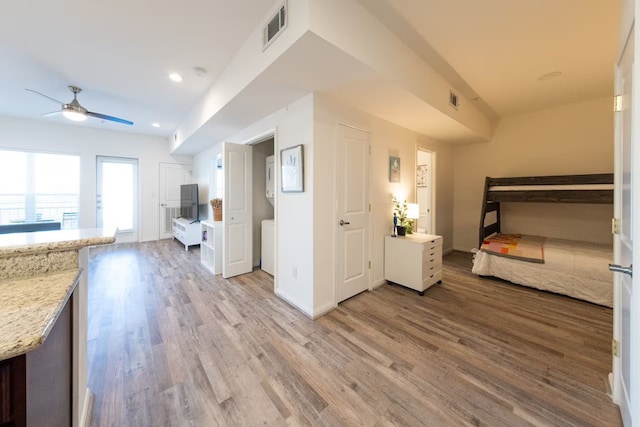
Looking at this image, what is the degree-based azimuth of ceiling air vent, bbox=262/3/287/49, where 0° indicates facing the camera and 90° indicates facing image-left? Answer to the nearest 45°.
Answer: approximately 45°

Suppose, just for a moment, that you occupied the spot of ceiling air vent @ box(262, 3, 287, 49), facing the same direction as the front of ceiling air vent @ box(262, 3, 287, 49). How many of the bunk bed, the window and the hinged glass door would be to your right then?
2

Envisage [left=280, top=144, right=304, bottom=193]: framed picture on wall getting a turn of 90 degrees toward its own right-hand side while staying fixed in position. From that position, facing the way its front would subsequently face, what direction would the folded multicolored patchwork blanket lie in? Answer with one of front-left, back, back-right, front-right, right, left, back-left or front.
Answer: back-right

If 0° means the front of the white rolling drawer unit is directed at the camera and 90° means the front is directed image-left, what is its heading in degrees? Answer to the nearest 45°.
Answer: approximately 315°

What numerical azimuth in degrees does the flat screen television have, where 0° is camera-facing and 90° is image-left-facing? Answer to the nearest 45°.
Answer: approximately 45°

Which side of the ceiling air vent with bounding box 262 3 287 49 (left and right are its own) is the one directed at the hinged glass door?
right

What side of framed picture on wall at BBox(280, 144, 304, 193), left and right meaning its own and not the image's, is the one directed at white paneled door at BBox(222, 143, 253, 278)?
right

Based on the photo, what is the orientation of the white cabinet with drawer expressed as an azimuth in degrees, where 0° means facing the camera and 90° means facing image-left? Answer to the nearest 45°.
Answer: approximately 45°

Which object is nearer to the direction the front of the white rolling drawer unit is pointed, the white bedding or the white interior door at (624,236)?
the white interior door

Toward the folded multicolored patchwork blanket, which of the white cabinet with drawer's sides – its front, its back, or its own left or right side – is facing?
left

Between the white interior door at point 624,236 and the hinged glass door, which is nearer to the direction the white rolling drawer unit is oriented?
the white interior door
